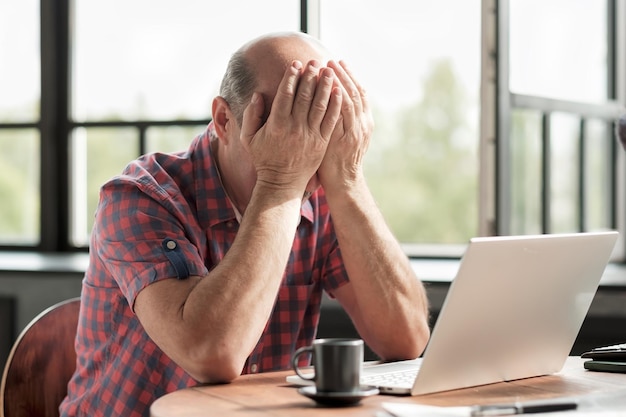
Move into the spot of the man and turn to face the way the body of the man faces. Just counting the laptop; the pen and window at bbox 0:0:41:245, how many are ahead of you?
2

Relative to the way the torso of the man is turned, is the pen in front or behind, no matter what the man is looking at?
in front

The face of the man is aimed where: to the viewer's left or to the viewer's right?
to the viewer's right

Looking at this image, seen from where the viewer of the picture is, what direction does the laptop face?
facing away from the viewer and to the left of the viewer

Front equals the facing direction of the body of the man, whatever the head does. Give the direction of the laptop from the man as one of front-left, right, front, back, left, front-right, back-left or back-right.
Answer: front

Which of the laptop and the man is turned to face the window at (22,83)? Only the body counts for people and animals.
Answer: the laptop

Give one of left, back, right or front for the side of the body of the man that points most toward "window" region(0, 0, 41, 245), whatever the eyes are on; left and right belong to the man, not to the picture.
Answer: back

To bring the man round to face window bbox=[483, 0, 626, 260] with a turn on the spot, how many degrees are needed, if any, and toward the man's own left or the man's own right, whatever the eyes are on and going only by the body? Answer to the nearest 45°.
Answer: approximately 90° to the man's own left

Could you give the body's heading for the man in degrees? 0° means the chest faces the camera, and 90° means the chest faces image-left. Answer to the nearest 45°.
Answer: approximately 315°

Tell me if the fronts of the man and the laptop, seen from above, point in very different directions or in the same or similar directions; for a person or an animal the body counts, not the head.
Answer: very different directions

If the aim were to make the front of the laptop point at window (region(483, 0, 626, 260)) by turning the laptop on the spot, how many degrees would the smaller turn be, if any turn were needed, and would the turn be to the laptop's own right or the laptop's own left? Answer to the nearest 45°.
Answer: approximately 45° to the laptop's own right
